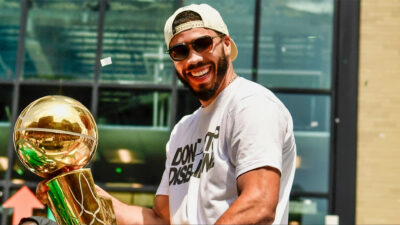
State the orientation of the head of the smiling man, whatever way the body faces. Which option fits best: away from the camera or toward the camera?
toward the camera

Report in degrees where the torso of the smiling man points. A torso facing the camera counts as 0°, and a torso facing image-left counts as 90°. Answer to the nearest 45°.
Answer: approximately 45°
